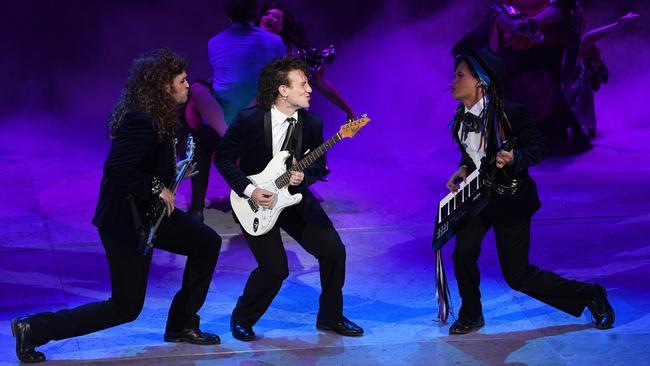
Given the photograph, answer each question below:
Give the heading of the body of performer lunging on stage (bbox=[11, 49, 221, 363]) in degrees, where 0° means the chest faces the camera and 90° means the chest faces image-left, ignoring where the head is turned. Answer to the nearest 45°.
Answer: approximately 270°

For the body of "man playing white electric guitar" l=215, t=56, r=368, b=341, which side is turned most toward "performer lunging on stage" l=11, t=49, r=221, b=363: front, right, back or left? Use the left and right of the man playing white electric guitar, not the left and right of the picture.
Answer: right

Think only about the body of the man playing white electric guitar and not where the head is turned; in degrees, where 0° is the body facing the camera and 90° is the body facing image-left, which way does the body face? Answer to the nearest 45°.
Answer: approximately 315°

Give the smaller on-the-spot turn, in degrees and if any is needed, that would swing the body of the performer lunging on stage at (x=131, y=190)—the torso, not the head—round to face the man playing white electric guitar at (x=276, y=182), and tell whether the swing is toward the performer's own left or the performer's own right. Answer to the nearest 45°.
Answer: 0° — they already face them

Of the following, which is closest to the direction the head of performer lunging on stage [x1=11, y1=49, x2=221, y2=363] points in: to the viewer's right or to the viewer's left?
to the viewer's right
